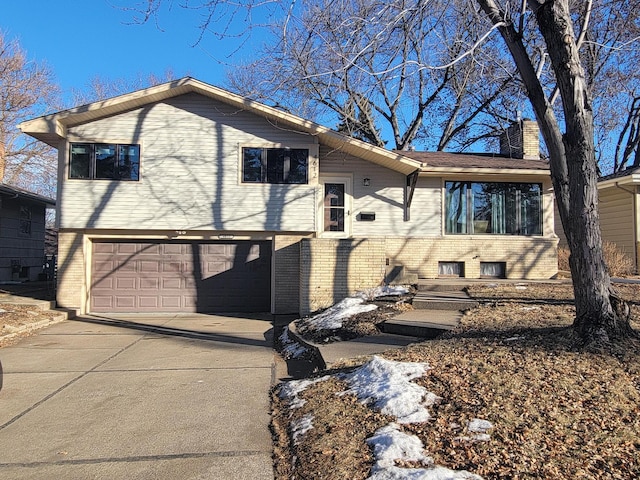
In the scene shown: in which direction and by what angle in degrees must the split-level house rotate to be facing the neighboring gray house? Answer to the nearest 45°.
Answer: approximately 135° to its right

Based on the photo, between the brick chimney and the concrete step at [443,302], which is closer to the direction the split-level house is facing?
the concrete step

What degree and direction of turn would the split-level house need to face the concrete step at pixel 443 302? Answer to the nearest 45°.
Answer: approximately 45° to its left

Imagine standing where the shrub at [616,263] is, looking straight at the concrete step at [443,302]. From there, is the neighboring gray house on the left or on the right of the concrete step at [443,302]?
right

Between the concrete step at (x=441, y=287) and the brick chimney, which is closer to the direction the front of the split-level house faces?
the concrete step

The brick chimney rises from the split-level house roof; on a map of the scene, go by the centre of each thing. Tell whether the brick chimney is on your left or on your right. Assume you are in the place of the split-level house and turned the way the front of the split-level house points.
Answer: on your left

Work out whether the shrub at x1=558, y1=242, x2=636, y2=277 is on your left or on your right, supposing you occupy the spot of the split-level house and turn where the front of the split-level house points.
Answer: on your left

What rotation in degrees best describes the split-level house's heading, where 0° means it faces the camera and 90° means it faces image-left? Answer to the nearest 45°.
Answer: approximately 0°

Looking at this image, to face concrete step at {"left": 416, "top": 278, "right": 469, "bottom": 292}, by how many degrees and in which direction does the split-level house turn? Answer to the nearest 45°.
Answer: approximately 45° to its left

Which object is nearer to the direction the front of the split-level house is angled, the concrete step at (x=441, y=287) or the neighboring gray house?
the concrete step
